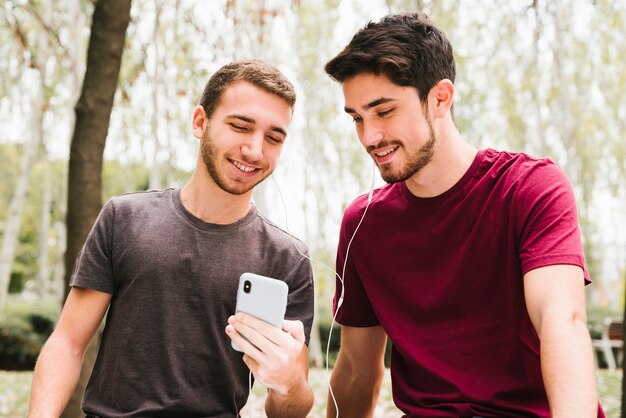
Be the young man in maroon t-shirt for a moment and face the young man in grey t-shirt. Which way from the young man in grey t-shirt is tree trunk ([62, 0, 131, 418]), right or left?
right

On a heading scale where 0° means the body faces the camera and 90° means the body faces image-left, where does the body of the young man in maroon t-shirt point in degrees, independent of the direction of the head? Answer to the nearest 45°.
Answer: approximately 45°

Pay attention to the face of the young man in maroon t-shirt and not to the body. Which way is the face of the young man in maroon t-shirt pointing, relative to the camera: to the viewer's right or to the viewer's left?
to the viewer's left

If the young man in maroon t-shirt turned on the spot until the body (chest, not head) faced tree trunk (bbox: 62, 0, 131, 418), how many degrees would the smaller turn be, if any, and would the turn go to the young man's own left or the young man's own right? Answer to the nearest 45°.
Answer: approximately 90° to the young man's own right
